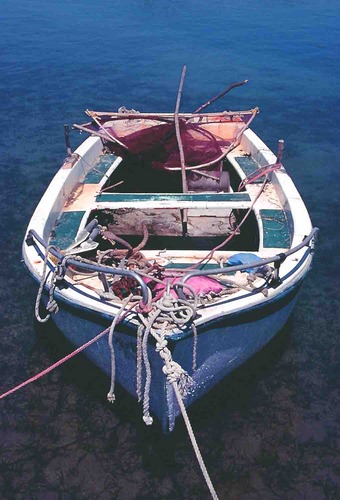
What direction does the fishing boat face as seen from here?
toward the camera
